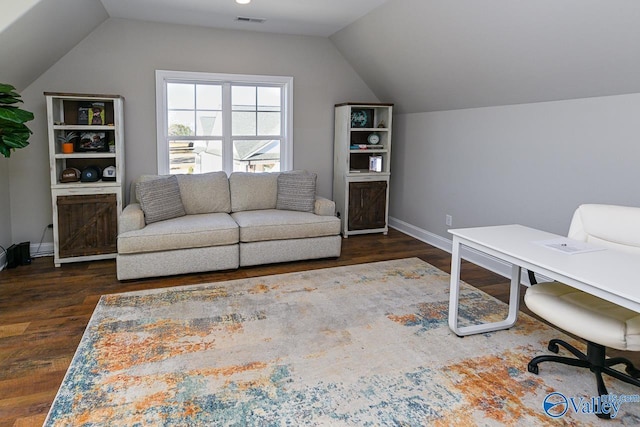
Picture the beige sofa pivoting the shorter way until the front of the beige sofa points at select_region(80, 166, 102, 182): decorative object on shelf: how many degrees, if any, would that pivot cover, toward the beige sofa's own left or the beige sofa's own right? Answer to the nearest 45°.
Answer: approximately 90° to the beige sofa's own right

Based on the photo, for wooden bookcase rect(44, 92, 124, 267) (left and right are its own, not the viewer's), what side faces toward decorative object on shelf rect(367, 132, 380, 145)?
left

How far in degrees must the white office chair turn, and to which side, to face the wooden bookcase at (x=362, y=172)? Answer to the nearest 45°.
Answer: approximately 90° to its right

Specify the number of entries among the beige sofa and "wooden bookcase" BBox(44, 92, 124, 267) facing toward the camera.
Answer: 2

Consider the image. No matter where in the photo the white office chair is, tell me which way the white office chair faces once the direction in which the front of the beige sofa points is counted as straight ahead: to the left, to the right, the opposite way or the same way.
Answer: to the right

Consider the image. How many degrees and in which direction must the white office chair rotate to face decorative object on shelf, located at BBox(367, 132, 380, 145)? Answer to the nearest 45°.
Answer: approximately 90° to its right

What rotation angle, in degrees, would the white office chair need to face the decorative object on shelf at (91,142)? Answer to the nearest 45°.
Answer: approximately 45° to its right

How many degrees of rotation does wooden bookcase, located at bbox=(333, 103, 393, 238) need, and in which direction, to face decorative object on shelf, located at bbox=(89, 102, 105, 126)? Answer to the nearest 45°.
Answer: approximately 90° to its right
